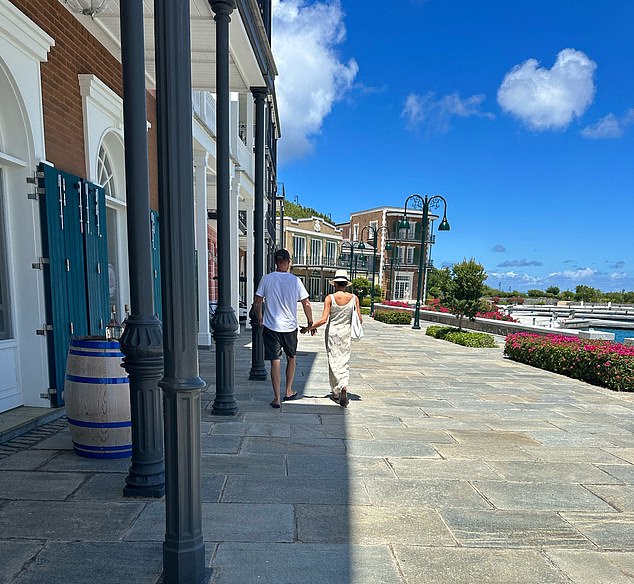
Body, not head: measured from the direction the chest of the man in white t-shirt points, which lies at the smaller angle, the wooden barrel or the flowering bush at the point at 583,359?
the flowering bush

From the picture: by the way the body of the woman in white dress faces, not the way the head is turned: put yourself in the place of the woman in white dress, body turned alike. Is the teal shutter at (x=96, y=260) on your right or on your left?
on your left

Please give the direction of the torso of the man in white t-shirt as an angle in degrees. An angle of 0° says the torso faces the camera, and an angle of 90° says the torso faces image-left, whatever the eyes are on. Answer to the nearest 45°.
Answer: approximately 180°

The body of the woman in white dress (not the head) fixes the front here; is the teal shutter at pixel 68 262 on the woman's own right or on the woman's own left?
on the woman's own left

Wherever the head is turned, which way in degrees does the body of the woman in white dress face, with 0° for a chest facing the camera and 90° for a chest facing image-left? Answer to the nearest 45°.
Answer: approximately 180°

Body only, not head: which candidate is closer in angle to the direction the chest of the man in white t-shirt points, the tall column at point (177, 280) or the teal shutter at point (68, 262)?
the teal shutter

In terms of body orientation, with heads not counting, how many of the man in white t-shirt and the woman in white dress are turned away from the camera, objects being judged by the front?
2

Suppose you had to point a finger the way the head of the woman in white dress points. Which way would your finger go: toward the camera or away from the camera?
away from the camera

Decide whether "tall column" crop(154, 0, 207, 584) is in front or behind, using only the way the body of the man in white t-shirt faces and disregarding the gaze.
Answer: behind
